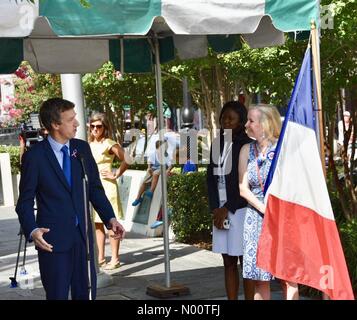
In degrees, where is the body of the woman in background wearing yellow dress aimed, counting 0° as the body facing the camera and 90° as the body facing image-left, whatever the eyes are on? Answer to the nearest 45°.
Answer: approximately 45°

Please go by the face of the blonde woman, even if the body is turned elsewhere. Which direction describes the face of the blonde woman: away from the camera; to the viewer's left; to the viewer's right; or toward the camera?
to the viewer's left

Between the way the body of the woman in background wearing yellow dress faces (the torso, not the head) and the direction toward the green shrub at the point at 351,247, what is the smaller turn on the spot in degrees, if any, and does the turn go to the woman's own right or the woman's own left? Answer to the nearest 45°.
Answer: approximately 90° to the woman's own left

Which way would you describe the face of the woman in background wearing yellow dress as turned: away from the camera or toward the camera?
toward the camera

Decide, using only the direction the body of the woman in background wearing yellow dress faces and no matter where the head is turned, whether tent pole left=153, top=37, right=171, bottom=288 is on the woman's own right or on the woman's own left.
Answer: on the woman's own left

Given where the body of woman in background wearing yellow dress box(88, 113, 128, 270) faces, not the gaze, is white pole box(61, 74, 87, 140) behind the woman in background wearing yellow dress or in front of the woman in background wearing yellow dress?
in front

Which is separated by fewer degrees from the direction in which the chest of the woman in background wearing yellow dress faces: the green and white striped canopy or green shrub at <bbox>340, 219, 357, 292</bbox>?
the green and white striped canopy

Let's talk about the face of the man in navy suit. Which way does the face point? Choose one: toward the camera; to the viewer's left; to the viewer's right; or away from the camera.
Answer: to the viewer's right

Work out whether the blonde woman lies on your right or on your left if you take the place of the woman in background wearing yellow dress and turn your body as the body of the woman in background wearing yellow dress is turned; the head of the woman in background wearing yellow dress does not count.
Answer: on your left
